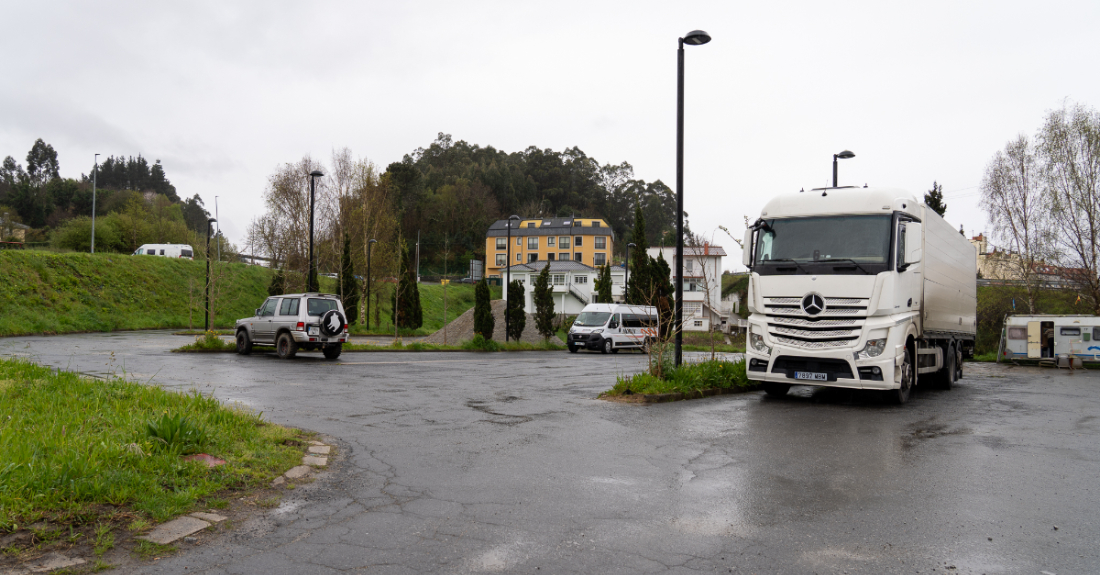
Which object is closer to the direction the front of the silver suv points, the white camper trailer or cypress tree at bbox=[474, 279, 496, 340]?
the cypress tree

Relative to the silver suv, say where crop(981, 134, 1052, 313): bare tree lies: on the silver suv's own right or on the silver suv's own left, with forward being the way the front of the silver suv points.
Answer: on the silver suv's own right

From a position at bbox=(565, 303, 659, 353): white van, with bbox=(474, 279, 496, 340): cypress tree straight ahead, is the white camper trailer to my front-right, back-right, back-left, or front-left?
back-right

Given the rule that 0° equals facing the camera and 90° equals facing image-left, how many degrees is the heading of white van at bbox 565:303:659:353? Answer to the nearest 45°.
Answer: approximately 45°

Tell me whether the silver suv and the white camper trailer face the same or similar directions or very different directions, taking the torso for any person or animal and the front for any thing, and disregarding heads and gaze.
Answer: very different directions

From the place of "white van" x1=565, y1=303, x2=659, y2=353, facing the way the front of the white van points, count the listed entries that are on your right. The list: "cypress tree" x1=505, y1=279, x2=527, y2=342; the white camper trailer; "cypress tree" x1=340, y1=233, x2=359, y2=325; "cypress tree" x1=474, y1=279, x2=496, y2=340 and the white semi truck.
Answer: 3

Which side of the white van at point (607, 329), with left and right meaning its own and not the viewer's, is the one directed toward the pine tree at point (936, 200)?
back

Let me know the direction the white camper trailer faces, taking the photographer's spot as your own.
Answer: facing to the right of the viewer

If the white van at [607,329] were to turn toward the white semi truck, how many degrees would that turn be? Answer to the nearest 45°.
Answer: approximately 45° to its left

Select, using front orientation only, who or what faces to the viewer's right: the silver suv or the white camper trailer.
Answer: the white camper trailer
